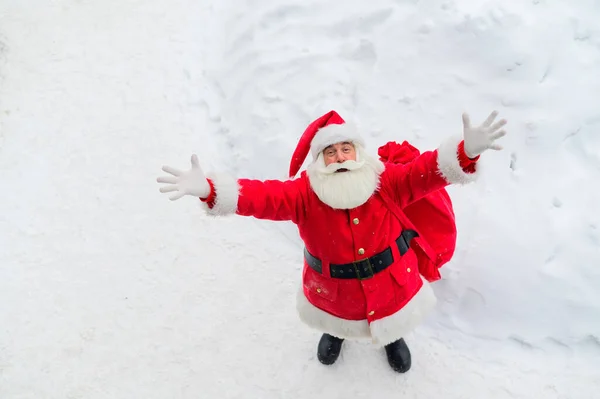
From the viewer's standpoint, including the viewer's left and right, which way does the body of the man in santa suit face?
facing the viewer
